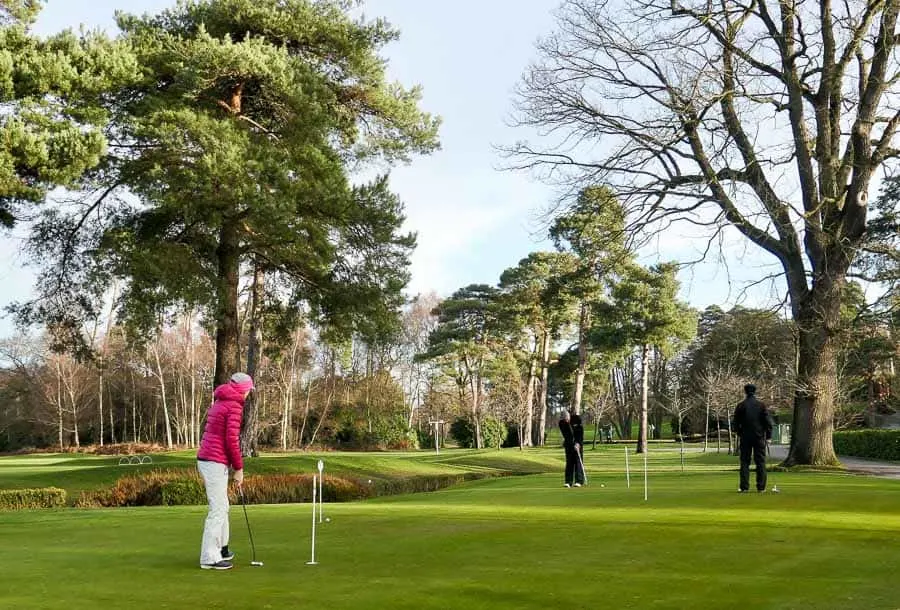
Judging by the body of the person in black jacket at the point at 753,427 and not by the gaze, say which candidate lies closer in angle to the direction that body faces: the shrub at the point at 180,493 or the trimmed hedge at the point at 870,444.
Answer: the trimmed hedge

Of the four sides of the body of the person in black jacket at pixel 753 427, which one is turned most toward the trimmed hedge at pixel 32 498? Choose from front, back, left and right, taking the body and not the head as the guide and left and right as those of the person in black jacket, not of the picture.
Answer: left

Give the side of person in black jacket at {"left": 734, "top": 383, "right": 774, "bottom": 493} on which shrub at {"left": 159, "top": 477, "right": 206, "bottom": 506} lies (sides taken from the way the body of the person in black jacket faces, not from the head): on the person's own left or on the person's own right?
on the person's own left

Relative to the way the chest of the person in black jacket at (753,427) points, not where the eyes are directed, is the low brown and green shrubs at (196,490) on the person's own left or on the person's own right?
on the person's own left

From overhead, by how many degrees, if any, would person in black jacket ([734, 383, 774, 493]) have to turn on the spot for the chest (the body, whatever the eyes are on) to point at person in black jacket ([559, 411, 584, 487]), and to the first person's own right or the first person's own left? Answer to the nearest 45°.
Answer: approximately 45° to the first person's own left

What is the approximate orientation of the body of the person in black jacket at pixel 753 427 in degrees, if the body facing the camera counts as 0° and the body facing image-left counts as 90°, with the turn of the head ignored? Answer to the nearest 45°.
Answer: approximately 180°

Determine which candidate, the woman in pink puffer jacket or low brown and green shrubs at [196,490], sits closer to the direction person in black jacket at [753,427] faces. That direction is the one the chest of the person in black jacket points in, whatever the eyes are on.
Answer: the low brown and green shrubs

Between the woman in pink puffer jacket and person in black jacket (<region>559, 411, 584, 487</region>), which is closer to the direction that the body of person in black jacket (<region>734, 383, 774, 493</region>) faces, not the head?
the person in black jacket
